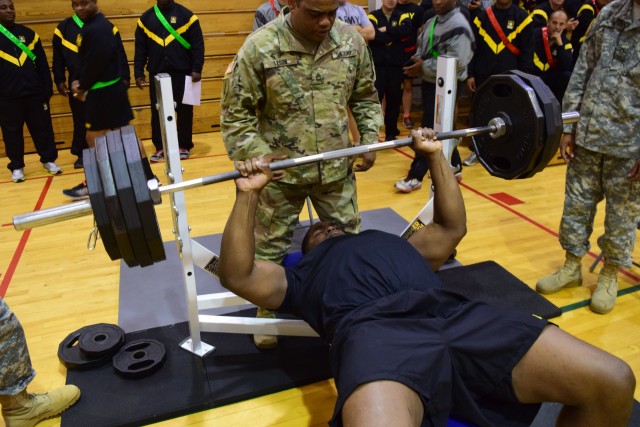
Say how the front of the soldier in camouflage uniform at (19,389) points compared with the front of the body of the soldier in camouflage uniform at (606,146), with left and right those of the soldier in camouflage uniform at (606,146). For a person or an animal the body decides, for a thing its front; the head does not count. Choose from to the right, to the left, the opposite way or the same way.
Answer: the opposite way

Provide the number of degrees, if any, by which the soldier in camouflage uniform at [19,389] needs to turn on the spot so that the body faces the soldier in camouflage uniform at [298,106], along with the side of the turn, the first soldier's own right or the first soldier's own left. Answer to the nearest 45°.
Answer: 0° — they already face them

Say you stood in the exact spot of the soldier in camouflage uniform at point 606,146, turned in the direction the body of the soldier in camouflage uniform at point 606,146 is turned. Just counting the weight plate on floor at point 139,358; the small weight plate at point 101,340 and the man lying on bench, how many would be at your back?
0

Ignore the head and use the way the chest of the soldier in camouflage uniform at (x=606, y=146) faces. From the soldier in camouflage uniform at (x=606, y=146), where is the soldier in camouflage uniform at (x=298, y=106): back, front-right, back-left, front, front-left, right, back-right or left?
front

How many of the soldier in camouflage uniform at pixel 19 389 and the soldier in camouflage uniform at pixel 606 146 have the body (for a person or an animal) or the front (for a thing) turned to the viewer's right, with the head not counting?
1

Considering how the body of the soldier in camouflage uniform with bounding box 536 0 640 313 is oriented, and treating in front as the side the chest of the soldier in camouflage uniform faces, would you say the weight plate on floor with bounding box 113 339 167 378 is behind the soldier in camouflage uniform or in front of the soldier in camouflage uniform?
in front

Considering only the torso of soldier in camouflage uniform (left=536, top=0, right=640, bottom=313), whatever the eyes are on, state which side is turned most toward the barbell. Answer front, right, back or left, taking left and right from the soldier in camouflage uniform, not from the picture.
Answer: front

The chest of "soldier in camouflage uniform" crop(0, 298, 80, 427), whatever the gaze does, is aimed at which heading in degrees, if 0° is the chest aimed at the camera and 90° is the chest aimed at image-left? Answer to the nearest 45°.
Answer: approximately 270°

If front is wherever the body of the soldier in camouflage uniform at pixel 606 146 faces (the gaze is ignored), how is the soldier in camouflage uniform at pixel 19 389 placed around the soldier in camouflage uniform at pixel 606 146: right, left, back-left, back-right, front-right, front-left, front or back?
front

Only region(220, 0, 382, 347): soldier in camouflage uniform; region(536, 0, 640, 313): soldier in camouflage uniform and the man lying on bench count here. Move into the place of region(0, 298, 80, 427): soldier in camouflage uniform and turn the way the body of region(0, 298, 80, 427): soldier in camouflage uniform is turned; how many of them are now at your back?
0

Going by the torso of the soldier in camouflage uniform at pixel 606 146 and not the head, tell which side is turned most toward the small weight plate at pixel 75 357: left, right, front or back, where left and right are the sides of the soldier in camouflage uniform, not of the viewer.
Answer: front

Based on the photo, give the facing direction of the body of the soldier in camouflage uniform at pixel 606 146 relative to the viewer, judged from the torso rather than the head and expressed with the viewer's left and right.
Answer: facing the viewer and to the left of the viewer
